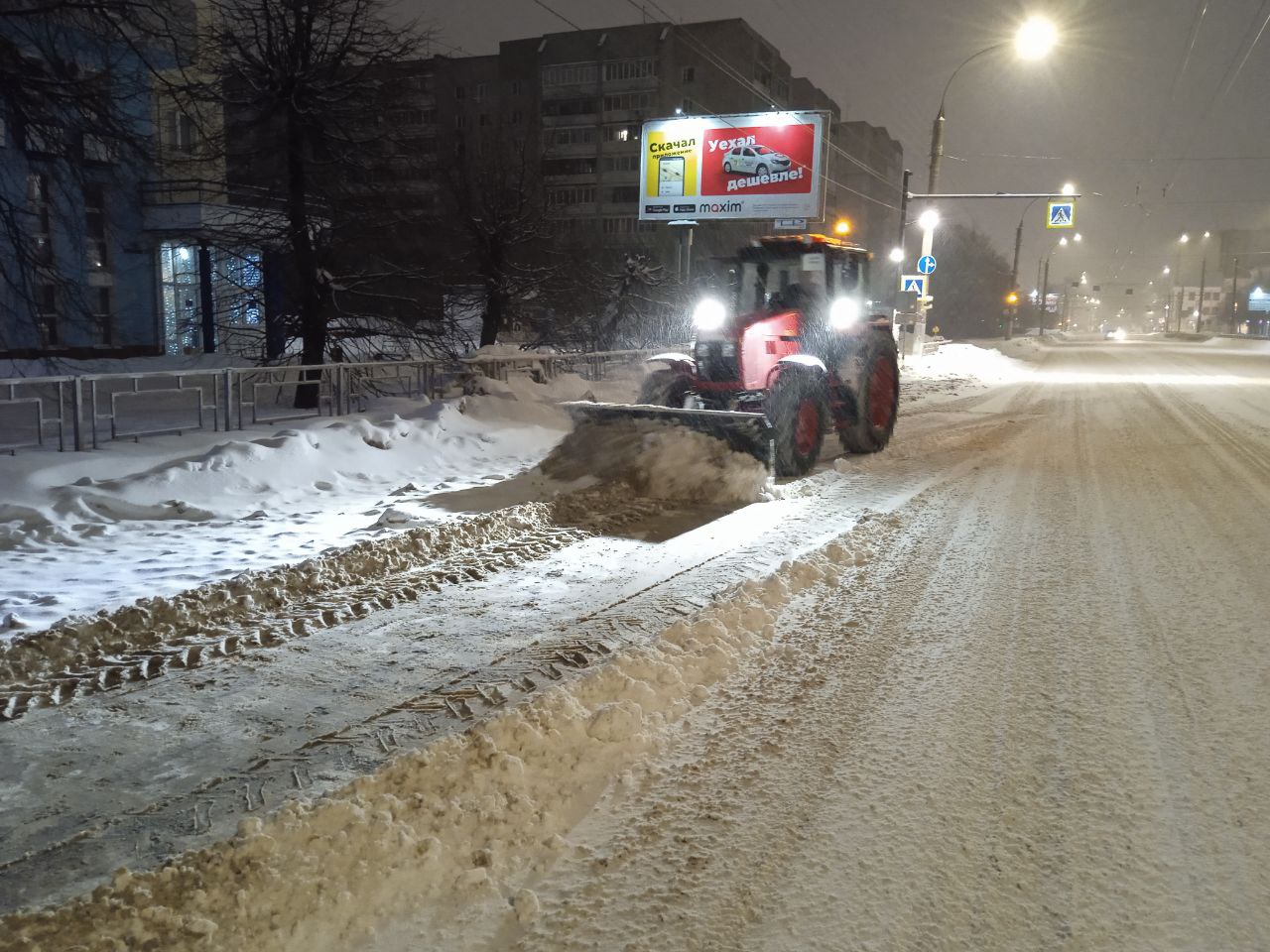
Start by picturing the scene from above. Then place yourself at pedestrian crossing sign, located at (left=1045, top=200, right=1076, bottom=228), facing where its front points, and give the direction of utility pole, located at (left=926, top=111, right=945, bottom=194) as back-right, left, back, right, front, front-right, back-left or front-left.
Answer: front-right

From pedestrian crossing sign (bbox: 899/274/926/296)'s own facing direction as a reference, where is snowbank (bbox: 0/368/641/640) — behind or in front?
in front

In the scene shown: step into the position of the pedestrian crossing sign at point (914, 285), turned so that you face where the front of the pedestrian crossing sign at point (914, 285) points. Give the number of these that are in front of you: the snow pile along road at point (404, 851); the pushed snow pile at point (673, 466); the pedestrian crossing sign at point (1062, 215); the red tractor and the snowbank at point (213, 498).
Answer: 4

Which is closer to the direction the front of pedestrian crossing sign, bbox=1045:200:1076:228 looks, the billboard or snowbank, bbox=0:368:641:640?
the snowbank

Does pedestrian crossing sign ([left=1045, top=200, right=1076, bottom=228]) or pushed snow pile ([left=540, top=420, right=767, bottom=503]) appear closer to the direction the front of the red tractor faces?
the pushed snow pile

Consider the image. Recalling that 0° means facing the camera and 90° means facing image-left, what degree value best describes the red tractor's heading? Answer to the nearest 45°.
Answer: approximately 45°

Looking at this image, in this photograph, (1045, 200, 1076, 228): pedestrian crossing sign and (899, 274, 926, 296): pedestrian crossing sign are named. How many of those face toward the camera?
2

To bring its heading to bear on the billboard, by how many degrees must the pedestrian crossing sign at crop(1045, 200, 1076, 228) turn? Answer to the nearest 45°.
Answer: approximately 45° to its right

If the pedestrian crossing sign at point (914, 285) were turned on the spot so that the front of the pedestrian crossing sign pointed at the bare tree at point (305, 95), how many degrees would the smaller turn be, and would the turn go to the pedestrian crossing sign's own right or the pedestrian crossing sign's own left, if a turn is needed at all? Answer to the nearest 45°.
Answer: approximately 45° to the pedestrian crossing sign's own right

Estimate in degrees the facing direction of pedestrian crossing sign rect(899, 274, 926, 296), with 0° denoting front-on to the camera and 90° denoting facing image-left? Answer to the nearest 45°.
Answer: approximately 0°
